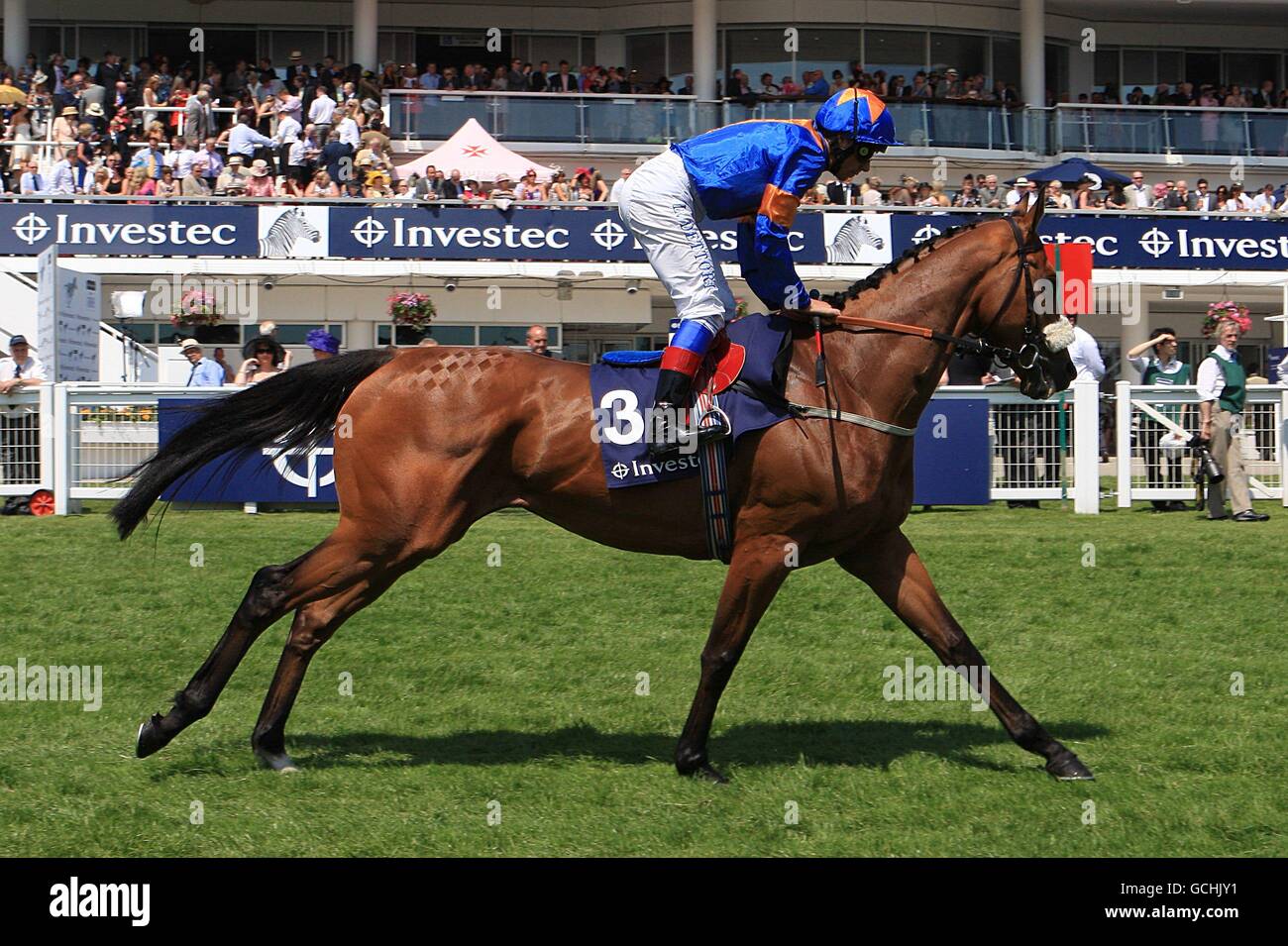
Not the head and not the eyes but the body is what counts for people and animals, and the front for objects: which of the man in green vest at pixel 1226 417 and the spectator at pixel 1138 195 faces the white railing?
the spectator

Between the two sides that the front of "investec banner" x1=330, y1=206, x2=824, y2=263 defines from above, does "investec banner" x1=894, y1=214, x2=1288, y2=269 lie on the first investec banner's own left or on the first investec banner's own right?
on the first investec banner's own left

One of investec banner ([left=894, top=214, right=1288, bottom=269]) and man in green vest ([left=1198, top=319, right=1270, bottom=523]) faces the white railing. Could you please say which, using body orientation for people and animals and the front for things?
the investec banner

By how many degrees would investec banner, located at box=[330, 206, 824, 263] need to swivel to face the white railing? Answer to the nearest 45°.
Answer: approximately 45° to its left

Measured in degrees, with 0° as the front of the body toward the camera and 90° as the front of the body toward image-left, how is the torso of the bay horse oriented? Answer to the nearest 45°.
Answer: approximately 270°

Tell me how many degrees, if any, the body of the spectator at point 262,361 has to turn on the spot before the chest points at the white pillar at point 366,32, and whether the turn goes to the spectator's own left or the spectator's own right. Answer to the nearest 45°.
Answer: approximately 180°

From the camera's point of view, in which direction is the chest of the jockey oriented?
to the viewer's right

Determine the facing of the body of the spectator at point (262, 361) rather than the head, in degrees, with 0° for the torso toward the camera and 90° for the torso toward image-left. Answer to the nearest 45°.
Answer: approximately 0°

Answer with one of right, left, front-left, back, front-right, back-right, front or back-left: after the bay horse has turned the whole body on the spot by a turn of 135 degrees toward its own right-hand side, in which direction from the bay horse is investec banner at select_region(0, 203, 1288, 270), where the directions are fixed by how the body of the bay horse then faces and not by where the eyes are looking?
back-right

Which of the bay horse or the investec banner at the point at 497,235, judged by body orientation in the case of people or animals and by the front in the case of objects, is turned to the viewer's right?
the bay horse

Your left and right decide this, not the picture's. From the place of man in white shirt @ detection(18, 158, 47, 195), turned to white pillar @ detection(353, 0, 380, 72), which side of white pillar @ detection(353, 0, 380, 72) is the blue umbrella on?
right

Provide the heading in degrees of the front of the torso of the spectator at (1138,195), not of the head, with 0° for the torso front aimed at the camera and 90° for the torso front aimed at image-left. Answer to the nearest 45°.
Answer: approximately 0°
